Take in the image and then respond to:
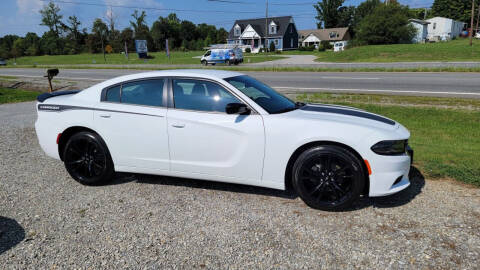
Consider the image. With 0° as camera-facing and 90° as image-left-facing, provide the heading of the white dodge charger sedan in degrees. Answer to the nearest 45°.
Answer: approximately 270°

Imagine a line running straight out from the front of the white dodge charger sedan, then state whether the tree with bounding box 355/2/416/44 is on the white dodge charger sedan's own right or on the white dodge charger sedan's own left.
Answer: on the white dodge charger sedan's own left

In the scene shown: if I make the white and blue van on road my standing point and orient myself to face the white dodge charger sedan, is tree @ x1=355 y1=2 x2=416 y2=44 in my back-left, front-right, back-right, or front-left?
back-left

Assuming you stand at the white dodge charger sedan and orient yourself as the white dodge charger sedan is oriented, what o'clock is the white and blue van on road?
The white and blue van on road is roughly at 9 o'clock from the white dodge charger sedan.
